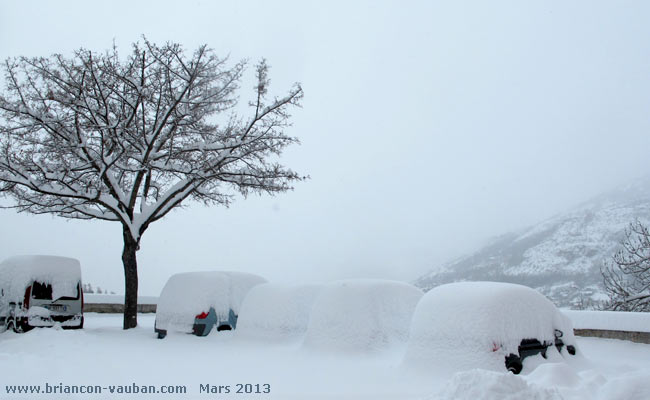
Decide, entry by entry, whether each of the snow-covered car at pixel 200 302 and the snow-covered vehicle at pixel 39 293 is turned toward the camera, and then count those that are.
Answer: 0

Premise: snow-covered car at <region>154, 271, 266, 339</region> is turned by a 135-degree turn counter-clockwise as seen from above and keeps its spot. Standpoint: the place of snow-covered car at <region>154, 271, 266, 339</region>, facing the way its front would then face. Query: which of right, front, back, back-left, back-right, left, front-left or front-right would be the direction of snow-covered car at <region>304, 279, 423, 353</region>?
back-left

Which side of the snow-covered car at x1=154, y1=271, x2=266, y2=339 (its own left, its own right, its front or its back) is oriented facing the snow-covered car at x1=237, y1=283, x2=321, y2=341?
right

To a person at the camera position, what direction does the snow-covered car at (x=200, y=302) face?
facing away from the viewer and to the right of the viewer

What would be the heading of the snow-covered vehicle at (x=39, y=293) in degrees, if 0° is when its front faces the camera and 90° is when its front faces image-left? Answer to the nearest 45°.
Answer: approximately 135°

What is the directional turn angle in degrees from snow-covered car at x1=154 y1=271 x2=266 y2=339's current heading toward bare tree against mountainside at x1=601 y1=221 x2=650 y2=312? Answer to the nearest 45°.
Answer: approximately 45° to its right

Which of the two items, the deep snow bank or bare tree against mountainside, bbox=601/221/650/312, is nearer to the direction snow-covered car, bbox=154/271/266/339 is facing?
the bare tree against mountainside

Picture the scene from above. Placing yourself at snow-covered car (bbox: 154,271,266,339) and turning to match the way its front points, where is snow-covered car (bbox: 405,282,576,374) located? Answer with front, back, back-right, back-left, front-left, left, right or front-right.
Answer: right

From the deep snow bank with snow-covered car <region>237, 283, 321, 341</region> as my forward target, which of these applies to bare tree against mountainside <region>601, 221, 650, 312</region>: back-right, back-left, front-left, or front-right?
front-right
